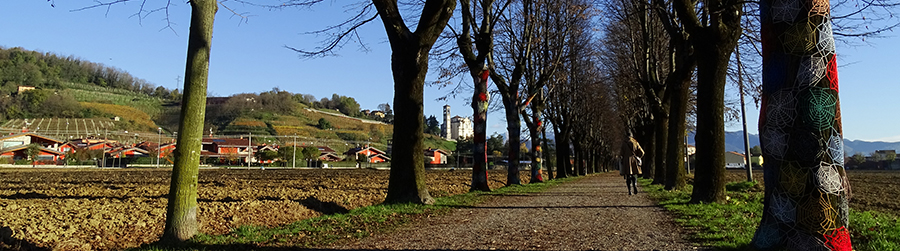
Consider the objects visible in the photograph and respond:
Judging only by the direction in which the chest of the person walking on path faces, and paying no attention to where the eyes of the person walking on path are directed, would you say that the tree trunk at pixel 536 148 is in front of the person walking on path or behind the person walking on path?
in front

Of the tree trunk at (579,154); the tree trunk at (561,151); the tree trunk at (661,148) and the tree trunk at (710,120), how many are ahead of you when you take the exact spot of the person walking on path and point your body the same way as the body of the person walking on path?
3

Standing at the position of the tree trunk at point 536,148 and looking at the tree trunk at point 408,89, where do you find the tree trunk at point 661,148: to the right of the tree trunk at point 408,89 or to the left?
left

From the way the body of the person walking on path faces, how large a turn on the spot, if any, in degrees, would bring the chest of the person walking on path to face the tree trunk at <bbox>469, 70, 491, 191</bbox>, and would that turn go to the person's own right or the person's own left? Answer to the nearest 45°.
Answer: approximately 90° to the person's own left

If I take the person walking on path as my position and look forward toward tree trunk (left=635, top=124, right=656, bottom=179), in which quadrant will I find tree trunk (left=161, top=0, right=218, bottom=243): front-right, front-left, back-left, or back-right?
back-left

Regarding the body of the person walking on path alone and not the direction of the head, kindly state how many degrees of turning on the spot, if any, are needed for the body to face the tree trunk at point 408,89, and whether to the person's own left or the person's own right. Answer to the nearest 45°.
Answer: approximately 135° to the person's own left

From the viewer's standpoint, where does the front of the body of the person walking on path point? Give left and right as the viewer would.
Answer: facing away from the viewer

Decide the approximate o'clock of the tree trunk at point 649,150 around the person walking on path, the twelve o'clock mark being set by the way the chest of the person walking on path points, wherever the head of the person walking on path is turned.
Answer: The tree trunk is roughly at 12 o'clock from the person walking on path.

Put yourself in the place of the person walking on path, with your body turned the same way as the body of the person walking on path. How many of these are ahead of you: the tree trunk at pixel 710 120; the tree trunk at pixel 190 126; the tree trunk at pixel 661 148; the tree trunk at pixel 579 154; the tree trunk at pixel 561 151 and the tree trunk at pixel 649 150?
4

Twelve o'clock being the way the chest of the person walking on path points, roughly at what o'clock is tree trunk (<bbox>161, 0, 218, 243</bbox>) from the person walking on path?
The tree trunk is roughly at 7 o'clock from the person walking on path.

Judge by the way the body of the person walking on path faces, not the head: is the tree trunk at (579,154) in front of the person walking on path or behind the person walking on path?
in front

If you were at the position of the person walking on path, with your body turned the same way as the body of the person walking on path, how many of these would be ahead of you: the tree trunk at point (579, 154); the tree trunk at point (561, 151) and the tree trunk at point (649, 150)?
3

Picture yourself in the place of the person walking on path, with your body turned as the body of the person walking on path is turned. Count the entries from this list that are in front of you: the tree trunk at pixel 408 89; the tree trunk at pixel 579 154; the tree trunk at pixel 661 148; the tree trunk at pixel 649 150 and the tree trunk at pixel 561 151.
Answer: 4

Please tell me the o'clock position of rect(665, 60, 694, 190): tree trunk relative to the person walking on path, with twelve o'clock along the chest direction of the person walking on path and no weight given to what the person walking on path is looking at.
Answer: The tree trunk is roughly at 1 o'clock from the person walking on path.

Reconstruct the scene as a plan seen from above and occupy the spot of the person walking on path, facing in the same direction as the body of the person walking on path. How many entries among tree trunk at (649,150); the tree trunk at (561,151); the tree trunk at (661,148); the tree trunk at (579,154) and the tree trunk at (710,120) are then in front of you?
4

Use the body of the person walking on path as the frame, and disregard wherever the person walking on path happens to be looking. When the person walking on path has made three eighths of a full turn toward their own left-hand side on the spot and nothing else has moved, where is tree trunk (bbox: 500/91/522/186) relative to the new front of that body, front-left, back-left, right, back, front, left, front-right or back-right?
right

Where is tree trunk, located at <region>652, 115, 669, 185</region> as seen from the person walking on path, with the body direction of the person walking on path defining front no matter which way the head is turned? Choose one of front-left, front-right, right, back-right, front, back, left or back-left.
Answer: front
